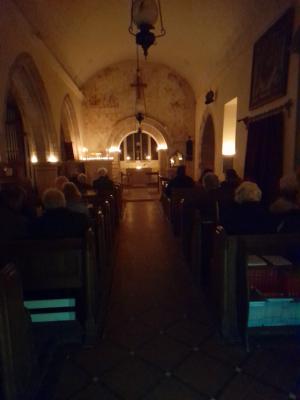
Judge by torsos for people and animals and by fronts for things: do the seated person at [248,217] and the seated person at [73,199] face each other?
no

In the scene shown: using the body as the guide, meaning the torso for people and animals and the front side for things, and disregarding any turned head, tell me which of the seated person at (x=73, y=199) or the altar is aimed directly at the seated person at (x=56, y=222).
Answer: the altar

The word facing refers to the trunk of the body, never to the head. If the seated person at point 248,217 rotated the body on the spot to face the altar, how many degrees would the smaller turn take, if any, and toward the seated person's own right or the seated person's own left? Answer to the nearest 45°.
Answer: approximately 45° to the seated person's own left

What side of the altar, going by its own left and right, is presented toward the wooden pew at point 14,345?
front

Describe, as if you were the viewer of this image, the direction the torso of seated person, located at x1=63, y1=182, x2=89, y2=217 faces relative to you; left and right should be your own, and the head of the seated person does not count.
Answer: facing away from the viewer

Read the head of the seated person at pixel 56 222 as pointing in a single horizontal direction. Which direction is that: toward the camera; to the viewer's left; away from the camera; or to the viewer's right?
away from the camera

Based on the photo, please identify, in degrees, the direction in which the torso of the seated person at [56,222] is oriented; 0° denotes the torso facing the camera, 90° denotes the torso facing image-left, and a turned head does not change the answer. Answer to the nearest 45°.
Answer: approximately 180°

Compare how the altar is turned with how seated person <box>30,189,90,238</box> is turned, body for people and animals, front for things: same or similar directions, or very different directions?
very different directions

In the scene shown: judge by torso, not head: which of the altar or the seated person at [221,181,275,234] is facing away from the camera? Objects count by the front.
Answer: the seated person

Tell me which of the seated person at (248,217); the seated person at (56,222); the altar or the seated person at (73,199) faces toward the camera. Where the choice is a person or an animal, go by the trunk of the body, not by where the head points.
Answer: the altar

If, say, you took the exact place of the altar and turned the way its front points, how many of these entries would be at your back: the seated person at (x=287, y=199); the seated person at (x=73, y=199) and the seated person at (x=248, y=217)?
0

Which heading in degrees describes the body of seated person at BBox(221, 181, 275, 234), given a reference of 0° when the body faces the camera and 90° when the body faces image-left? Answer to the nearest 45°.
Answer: approximately 180°

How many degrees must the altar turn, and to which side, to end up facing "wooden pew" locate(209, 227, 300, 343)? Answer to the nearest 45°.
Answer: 0° — it already faces it

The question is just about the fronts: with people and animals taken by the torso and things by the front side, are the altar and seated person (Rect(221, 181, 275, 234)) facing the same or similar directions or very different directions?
very different directions

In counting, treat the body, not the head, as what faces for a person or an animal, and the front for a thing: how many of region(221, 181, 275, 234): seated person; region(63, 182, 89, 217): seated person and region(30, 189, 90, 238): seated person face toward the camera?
0

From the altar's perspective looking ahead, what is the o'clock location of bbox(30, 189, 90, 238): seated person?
The seated person is roughly at 12 o'clock from the altar.

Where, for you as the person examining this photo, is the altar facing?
facing the viewer

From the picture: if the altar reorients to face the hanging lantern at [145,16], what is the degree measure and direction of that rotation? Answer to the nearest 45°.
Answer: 0° — it already faces it

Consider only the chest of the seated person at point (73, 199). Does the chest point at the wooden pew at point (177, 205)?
no

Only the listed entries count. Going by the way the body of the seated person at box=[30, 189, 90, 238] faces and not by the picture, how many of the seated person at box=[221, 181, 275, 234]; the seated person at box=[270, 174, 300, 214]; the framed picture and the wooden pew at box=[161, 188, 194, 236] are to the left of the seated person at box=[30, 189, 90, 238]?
0

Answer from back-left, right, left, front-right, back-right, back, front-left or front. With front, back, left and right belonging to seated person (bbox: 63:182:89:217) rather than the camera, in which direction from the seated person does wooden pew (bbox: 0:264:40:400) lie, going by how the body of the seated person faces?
back

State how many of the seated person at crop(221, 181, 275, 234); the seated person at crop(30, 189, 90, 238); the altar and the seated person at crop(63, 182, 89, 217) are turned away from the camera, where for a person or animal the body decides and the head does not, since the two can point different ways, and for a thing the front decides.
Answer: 3

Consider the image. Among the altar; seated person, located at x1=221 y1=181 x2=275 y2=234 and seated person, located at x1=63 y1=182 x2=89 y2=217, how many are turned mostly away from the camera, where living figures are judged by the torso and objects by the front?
2
